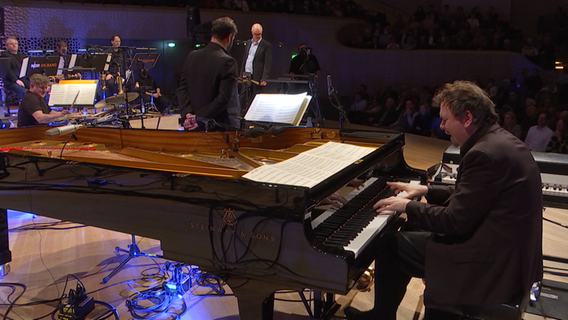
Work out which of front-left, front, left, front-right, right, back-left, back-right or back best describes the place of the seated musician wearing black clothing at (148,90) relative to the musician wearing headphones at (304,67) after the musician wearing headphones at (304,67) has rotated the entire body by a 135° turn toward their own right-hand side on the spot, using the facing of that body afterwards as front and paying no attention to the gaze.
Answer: front

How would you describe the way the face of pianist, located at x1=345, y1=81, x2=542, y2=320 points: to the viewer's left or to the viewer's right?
to the viewer's left

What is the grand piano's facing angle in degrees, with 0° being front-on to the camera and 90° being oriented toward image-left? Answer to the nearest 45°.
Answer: approximately 315°

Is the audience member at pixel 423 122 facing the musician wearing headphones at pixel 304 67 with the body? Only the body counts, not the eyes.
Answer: yes

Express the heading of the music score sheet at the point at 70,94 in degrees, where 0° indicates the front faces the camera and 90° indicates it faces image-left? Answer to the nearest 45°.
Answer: approximately 0°

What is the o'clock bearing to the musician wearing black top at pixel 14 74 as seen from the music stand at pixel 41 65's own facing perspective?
The musician wearing black top is roughly at 11 o'clock from the music stand.

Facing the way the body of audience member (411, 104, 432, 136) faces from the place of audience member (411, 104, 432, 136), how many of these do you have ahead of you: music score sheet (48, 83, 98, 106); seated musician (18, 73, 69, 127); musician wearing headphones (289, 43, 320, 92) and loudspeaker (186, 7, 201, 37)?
4

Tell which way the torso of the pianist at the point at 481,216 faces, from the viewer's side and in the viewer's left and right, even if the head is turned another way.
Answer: facing to the left of the viewer

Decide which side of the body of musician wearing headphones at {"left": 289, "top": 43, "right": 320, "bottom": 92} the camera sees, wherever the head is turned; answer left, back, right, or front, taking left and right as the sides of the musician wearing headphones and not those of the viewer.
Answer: front

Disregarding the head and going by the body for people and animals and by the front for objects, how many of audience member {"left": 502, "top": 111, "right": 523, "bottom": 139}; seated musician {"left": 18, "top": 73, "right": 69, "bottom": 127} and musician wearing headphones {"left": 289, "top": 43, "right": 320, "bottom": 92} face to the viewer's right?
1

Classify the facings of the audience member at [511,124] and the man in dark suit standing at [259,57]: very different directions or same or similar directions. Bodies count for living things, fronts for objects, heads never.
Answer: same or similar directions

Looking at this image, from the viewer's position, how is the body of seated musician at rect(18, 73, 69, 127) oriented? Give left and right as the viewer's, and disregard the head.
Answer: facing to the right of the viewer

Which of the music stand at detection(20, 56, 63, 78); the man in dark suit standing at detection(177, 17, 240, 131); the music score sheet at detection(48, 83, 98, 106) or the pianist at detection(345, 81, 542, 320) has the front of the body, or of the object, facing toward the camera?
the music score sheet

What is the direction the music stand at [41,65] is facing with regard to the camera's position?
facing away from the viewer

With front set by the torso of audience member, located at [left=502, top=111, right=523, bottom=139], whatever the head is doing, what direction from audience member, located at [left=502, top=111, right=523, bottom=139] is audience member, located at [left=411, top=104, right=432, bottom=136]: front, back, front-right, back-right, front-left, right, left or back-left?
right

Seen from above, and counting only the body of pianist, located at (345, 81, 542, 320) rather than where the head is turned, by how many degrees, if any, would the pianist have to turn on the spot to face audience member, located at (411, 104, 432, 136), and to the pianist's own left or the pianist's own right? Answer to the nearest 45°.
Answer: approximately 90° to the pianist's own right

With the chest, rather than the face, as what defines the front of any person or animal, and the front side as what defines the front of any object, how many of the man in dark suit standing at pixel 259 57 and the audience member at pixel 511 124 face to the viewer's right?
0
